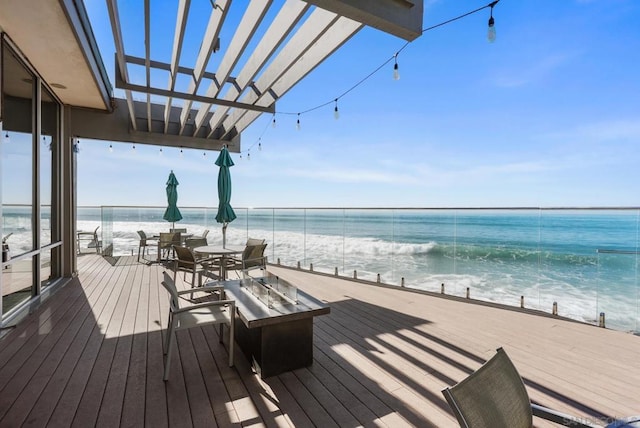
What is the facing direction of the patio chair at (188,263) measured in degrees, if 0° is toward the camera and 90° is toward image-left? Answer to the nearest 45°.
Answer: approximately 225°

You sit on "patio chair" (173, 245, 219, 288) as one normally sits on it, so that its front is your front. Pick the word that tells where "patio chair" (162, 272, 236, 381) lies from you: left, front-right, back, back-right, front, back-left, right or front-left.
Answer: back-right

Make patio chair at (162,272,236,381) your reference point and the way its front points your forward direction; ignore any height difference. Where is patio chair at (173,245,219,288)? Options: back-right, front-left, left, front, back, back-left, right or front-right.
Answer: left

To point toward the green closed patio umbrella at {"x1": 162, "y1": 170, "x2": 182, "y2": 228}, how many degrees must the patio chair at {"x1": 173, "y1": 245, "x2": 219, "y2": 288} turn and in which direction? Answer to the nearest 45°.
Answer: approximately 45° to its left

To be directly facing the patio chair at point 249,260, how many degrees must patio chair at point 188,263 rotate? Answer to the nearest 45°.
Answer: approximately 45° to its right

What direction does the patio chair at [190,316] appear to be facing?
to the viewer's right

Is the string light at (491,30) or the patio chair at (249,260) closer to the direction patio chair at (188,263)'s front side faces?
the patio chair

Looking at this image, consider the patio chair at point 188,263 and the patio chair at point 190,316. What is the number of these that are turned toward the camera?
0

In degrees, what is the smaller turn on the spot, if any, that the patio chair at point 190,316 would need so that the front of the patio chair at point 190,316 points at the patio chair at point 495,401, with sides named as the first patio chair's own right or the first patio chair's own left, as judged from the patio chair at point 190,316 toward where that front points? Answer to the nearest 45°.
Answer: approximately 45° to the first patio chair's own right

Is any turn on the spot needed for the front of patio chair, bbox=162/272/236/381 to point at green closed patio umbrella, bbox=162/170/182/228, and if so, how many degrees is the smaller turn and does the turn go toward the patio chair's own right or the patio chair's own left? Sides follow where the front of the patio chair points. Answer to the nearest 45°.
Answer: approximately 90° to the patio chair's own left
